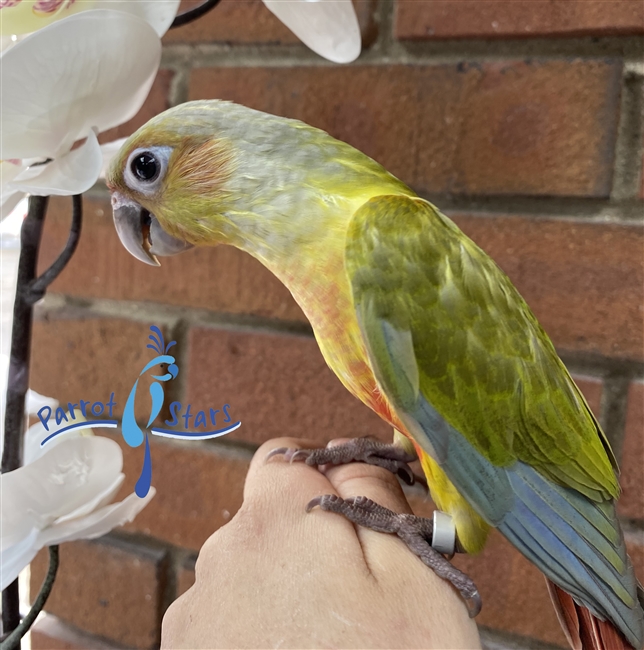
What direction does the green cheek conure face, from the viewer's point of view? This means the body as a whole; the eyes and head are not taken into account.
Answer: to the viewer's left
